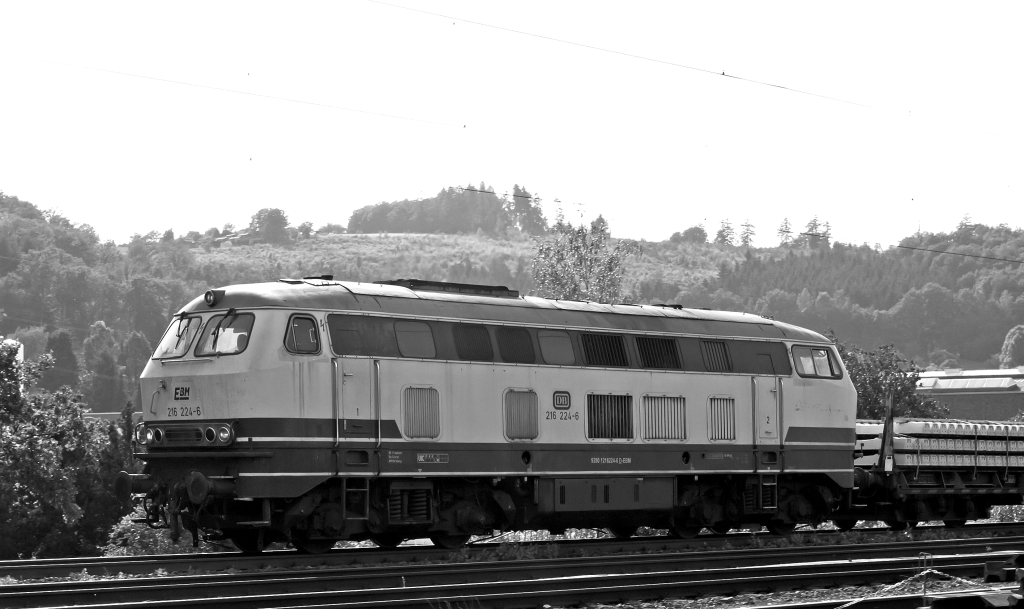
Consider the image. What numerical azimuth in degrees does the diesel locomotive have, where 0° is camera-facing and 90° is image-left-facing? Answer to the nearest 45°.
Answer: approximately 45°
